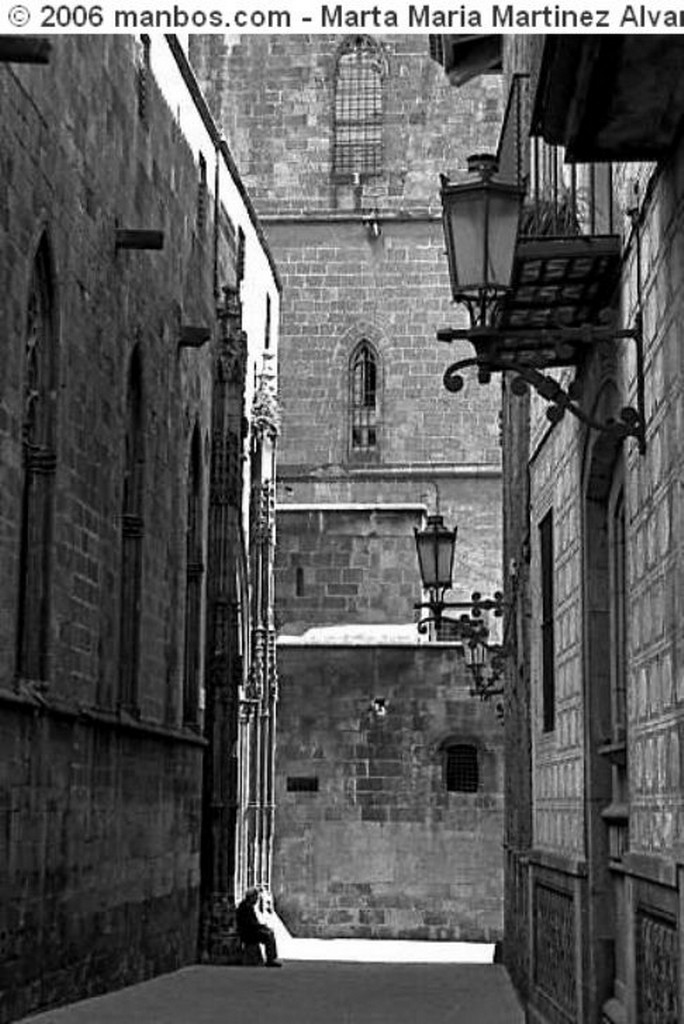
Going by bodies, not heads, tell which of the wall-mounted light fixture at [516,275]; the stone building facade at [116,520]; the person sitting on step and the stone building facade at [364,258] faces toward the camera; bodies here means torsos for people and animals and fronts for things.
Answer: the stone building facade at [364,258]

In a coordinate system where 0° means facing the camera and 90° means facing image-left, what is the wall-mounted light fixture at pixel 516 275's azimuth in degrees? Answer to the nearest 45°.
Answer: approximately 90°

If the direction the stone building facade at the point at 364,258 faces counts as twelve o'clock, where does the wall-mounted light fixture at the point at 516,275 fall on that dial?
The wall-mounted light fixture is roughly at 12 o'clock from the stone building facade.

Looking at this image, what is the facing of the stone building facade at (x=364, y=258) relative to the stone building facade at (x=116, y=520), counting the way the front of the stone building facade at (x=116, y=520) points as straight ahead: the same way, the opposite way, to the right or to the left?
to the right

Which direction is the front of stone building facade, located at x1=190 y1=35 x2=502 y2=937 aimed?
toward the camera

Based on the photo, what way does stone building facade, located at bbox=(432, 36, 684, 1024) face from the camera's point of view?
to the viewer's left

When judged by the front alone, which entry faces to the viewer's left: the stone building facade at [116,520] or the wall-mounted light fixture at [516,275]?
the wall-mounted light fixture

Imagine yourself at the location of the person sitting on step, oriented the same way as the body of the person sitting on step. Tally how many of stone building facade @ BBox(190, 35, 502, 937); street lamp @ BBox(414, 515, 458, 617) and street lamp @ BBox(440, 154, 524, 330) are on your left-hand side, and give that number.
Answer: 1

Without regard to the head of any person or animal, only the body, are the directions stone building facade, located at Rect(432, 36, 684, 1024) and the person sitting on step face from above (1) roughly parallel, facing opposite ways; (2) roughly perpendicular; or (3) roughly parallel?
roughly parallel, facing opposite ways

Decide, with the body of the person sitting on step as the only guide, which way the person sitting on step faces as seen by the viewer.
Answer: to the viewer's right

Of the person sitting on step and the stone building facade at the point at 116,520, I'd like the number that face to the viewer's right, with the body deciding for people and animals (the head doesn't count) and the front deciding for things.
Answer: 2

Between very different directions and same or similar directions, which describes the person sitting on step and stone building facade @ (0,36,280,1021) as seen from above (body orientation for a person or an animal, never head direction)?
same or similar directions
